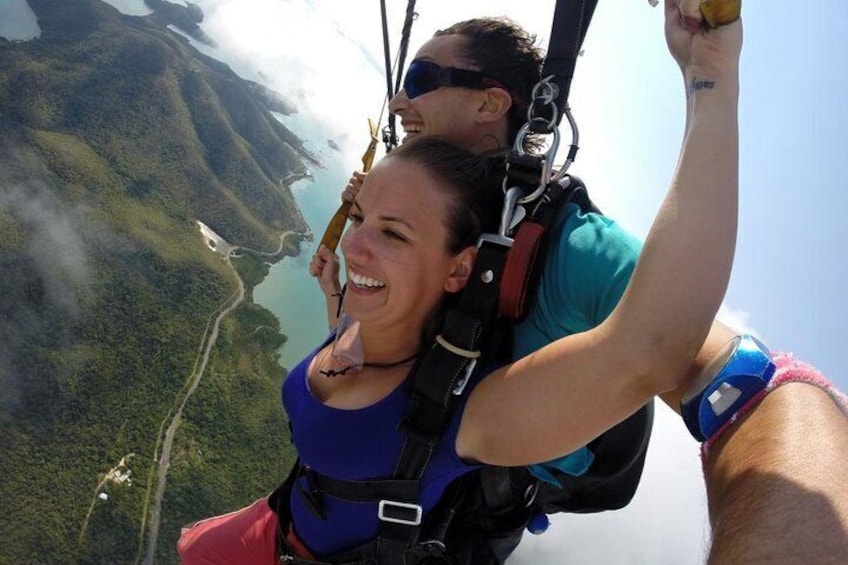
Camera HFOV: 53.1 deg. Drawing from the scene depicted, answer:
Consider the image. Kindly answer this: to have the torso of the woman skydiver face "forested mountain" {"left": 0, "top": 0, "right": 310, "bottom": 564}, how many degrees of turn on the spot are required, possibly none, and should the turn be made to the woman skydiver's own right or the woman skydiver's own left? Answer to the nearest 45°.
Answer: approximately 90° to the woman skydiver's own right

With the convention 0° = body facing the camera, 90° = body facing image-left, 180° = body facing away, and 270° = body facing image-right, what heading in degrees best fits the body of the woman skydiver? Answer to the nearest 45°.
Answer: approximately 45°
